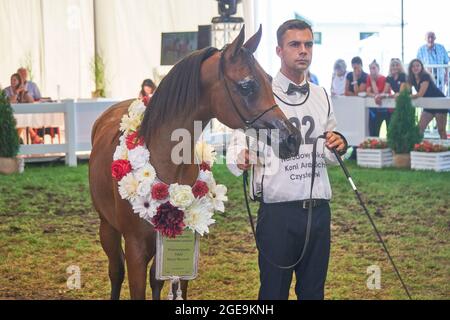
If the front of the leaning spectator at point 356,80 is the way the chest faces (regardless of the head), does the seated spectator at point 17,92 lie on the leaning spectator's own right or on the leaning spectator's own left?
on the leaning spectator's own right

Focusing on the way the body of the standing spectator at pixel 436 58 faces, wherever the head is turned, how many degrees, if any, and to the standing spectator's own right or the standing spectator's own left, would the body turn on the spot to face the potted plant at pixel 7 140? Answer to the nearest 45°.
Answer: approximately 45° to the standing spectator's own right

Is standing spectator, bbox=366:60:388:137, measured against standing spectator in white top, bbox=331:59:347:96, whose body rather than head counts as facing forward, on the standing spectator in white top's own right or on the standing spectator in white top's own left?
on the standing spectator in white top's own left

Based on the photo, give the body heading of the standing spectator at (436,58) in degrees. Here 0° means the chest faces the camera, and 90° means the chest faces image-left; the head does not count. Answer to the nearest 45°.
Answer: approximately 0°

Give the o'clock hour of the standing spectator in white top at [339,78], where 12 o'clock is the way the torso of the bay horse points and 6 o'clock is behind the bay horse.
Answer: The standing spectator in white top is roughly at 8 o'clock from the bay horse.

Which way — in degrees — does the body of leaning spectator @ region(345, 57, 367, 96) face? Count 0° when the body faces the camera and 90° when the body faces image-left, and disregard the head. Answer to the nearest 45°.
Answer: approximately 0°

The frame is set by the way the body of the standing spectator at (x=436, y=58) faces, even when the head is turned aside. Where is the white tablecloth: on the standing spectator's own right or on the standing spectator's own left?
on the standing spectator's own right

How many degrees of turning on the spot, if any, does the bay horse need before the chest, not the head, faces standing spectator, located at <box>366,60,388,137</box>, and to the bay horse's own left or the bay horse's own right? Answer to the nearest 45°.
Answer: approximately 135° to the bay horse's own left

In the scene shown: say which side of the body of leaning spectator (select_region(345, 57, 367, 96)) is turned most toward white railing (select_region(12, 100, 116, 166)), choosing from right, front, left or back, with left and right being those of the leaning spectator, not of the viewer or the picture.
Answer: right
